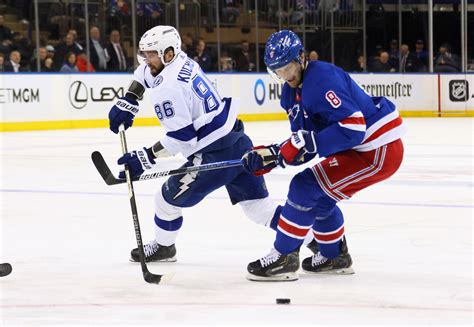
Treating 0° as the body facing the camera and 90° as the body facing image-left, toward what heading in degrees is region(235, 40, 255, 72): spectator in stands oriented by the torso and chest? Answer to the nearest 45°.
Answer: approximately 0°

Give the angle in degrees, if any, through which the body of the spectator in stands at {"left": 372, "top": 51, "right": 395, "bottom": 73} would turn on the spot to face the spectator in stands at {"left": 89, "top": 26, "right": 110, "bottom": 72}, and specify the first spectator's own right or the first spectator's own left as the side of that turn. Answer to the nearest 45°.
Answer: approximately 45° to the first spectator's own right

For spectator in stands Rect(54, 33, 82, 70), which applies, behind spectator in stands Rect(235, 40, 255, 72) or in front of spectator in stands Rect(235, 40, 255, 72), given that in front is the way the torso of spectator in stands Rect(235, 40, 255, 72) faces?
in front

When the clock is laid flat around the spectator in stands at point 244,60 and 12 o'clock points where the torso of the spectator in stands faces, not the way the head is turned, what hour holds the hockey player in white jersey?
The hockey player in white jersey is roughly at 12 o'clock from the spectator in stands.

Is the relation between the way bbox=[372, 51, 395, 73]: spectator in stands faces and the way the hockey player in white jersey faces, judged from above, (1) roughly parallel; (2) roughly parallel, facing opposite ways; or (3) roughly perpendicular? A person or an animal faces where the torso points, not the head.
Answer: roughly perpendicular

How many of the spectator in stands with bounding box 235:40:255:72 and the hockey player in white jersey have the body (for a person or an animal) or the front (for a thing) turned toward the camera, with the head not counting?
1

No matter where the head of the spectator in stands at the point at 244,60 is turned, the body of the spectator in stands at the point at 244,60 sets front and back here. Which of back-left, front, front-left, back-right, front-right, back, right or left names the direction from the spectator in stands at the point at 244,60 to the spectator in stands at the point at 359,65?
back-left
